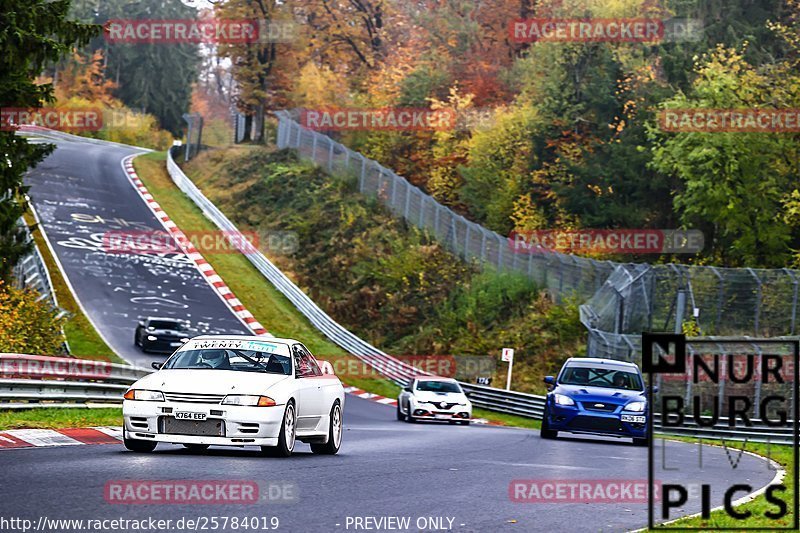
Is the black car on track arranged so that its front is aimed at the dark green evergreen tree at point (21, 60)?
no

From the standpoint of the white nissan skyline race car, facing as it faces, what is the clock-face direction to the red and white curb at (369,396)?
The red and white curb is roughly at 5 o'clock from the white nissan skyline race car.

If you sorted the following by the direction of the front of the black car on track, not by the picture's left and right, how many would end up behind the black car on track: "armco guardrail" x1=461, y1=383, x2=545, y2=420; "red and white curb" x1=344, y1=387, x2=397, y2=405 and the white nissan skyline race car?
0

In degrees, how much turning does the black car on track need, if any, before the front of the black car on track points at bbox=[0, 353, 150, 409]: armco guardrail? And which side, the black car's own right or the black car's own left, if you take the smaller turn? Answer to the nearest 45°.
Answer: approximately 45° to the black car's own right

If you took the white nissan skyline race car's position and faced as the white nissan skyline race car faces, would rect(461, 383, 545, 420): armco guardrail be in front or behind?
behind

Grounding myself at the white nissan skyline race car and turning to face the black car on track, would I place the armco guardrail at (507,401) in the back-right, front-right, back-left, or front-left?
front-right

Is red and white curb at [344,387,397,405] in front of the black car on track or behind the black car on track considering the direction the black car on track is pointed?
in front

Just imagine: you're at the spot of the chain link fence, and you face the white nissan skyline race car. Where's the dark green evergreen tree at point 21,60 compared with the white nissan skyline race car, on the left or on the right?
right

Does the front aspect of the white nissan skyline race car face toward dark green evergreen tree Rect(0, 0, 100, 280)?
no

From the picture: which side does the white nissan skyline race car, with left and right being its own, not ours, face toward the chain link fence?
back

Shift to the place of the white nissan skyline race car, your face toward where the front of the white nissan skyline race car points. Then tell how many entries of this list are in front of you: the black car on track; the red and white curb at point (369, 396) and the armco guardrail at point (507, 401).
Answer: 0

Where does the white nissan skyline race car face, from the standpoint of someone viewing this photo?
facing the viewer and to the left of the viewer

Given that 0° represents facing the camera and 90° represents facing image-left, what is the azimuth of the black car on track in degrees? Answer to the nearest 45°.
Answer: approximately 315°

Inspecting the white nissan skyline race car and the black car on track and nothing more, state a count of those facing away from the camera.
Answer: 0

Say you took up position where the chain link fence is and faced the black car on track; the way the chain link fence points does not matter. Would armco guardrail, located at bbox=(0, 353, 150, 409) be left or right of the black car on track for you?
left

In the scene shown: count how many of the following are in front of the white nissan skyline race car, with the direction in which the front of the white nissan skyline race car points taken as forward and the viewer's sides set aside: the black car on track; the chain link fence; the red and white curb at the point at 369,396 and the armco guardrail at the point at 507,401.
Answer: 0

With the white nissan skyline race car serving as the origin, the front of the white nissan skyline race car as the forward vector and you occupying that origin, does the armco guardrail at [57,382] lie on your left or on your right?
on your right
